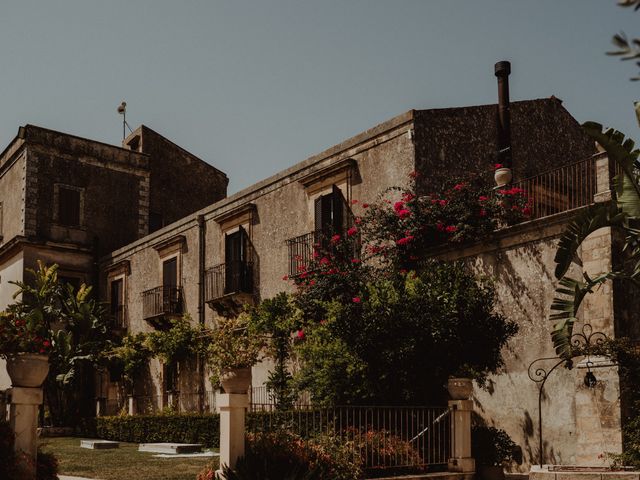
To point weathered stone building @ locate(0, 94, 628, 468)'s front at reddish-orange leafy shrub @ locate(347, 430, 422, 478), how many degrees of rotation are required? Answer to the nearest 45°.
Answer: approximately 45° to its left

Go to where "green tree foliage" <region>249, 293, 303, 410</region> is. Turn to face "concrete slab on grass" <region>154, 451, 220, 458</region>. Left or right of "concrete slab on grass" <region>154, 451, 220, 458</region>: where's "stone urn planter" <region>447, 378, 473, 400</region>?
left

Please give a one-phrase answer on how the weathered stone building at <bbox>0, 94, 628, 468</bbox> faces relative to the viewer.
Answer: facing the viewer and to the left of the viewer

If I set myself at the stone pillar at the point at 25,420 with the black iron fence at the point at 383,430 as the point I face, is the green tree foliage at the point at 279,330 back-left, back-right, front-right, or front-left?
front-left

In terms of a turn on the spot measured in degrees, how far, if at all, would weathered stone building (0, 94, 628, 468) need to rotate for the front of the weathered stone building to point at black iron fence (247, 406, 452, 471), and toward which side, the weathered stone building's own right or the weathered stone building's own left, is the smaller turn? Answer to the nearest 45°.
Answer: approximately 45° to the weathered stone building's own left

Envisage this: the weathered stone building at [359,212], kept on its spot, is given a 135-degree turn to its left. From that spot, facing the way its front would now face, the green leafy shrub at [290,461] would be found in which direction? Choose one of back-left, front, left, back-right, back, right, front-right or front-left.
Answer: right
